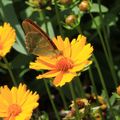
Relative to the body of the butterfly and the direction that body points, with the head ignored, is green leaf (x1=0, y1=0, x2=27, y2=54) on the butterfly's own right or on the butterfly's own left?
on the butterfly's own left

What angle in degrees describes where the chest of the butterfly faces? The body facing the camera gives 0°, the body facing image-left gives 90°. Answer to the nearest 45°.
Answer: approximately 270°
